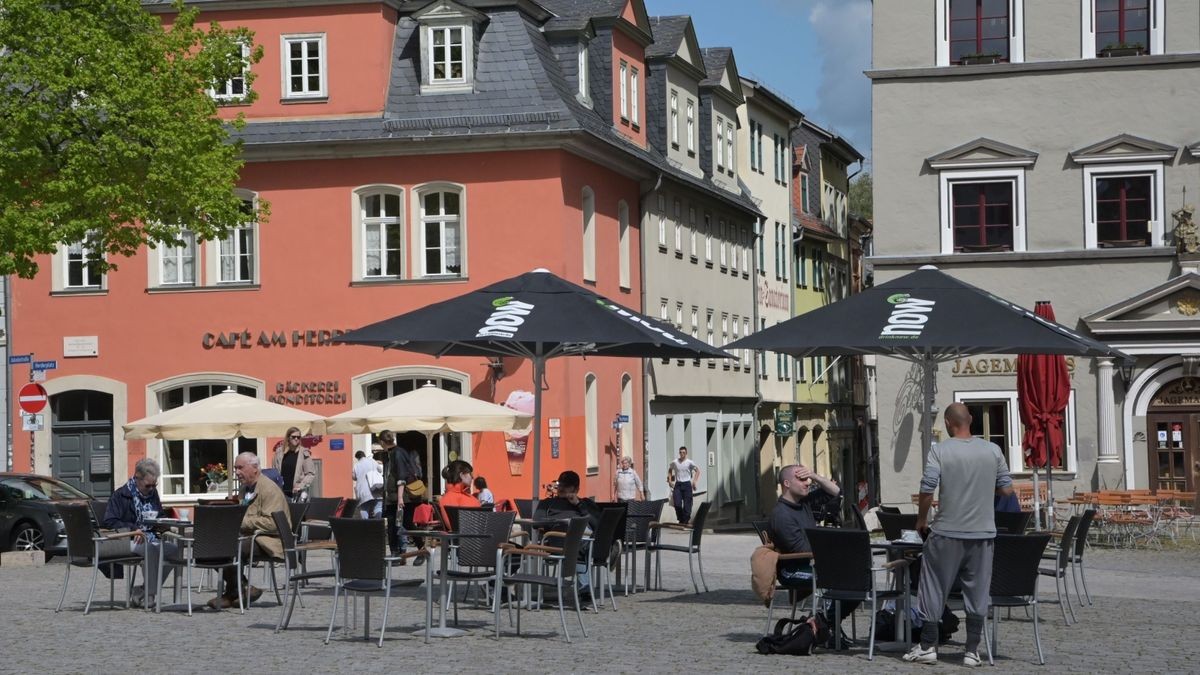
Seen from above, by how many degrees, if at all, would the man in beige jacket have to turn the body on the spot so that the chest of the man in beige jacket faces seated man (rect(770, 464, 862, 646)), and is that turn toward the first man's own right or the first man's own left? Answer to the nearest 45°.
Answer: approximately 135° to the first man's own left

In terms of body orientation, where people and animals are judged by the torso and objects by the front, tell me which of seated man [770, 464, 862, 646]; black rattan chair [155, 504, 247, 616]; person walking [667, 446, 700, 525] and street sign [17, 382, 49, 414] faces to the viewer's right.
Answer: the seated man

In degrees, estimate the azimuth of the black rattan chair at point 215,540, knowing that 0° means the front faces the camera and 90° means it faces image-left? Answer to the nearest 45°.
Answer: approximately 135°

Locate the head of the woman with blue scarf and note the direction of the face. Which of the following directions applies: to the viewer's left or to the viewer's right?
to the viewer's right

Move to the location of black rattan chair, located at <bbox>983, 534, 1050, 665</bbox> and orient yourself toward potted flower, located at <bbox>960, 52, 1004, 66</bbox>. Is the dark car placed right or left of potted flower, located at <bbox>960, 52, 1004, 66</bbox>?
left

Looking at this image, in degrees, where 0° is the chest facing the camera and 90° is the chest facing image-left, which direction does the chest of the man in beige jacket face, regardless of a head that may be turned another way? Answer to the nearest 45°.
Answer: approximately 90°
